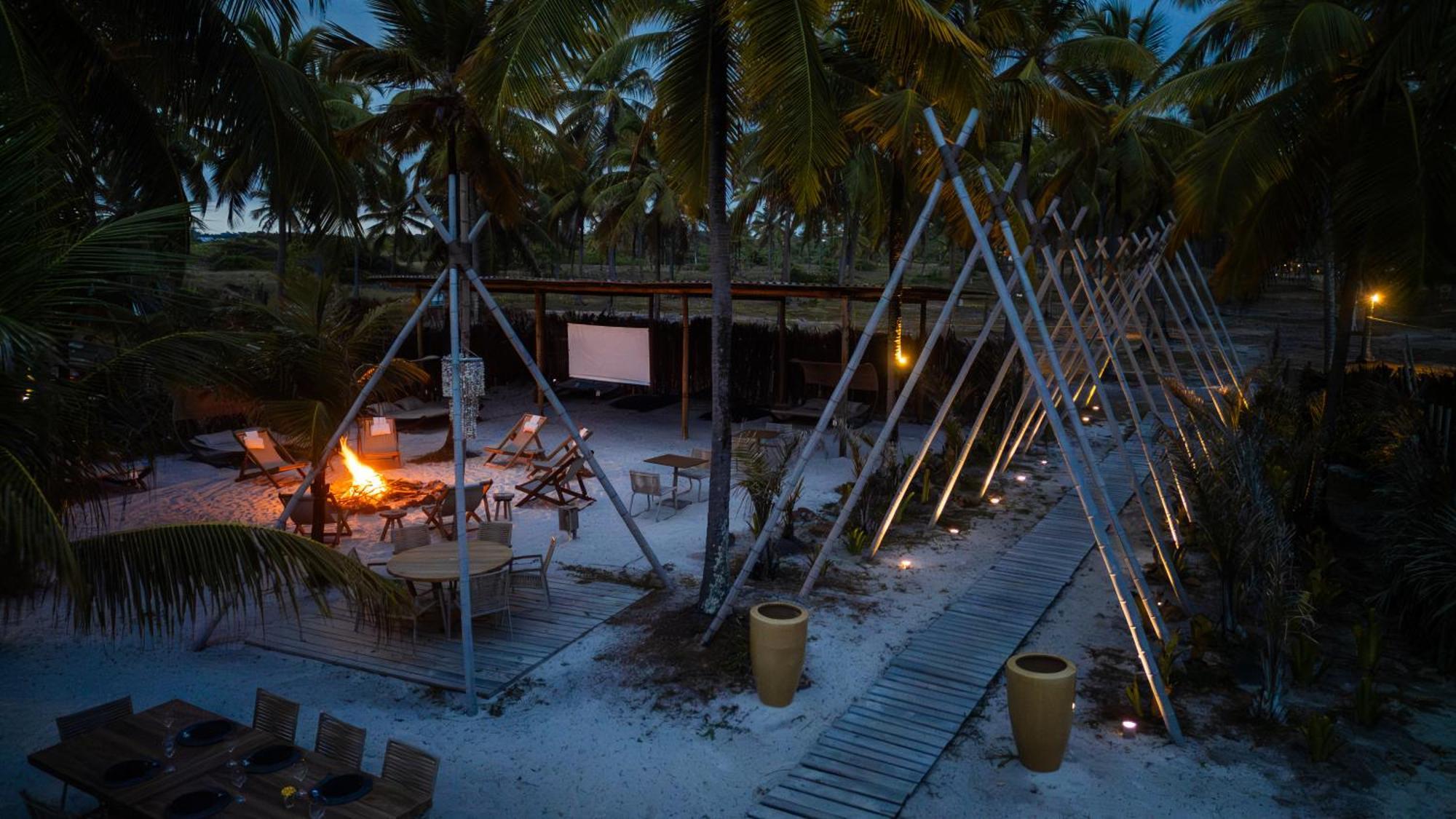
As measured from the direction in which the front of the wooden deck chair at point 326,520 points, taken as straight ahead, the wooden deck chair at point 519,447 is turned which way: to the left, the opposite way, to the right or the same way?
the opposite way

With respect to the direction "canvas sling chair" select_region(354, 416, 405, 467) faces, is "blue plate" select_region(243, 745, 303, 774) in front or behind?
in front

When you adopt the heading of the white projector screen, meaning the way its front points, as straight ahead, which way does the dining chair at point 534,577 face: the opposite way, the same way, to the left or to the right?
to the right

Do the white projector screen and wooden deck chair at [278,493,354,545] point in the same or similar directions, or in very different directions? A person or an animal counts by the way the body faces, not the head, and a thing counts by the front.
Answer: very different directions

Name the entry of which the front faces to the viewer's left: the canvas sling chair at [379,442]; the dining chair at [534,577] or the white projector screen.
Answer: the dining chair

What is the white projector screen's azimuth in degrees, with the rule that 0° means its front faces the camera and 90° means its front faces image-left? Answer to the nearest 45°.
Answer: approximately 0°

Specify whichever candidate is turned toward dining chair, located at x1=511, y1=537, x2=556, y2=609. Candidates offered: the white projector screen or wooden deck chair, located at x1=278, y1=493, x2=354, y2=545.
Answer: the white projector screen

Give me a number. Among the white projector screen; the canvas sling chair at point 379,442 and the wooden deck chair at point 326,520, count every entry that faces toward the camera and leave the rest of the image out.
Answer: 2

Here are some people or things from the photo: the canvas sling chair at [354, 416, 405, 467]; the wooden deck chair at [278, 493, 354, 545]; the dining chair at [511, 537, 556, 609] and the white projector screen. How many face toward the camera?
2

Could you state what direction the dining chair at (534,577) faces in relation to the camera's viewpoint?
facing to the left of the viewer

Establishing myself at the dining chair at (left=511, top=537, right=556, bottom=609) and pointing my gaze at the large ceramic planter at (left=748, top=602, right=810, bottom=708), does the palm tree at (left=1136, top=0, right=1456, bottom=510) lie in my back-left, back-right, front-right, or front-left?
front-left

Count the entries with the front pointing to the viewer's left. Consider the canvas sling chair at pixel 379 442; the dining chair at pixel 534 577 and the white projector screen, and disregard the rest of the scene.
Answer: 1

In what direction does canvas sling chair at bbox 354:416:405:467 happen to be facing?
toward the camera

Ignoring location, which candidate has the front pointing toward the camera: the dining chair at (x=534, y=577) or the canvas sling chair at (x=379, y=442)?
the canvas sling chair

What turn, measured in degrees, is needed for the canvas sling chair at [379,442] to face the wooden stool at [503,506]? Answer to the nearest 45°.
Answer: approximately 45° to its left

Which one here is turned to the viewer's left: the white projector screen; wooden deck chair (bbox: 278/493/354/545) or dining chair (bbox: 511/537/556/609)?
the dining chair

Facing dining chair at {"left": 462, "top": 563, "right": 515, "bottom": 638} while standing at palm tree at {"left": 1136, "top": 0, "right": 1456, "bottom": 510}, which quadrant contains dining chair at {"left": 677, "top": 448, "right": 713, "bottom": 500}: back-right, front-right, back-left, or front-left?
front-right

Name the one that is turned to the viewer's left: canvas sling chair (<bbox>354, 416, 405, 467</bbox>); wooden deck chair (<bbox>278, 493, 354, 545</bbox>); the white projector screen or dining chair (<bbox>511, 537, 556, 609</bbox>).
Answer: the dining chair

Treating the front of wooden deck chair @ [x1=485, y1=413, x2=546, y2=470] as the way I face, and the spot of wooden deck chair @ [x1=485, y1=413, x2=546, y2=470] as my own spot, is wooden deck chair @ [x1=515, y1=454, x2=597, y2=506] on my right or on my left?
on my left
